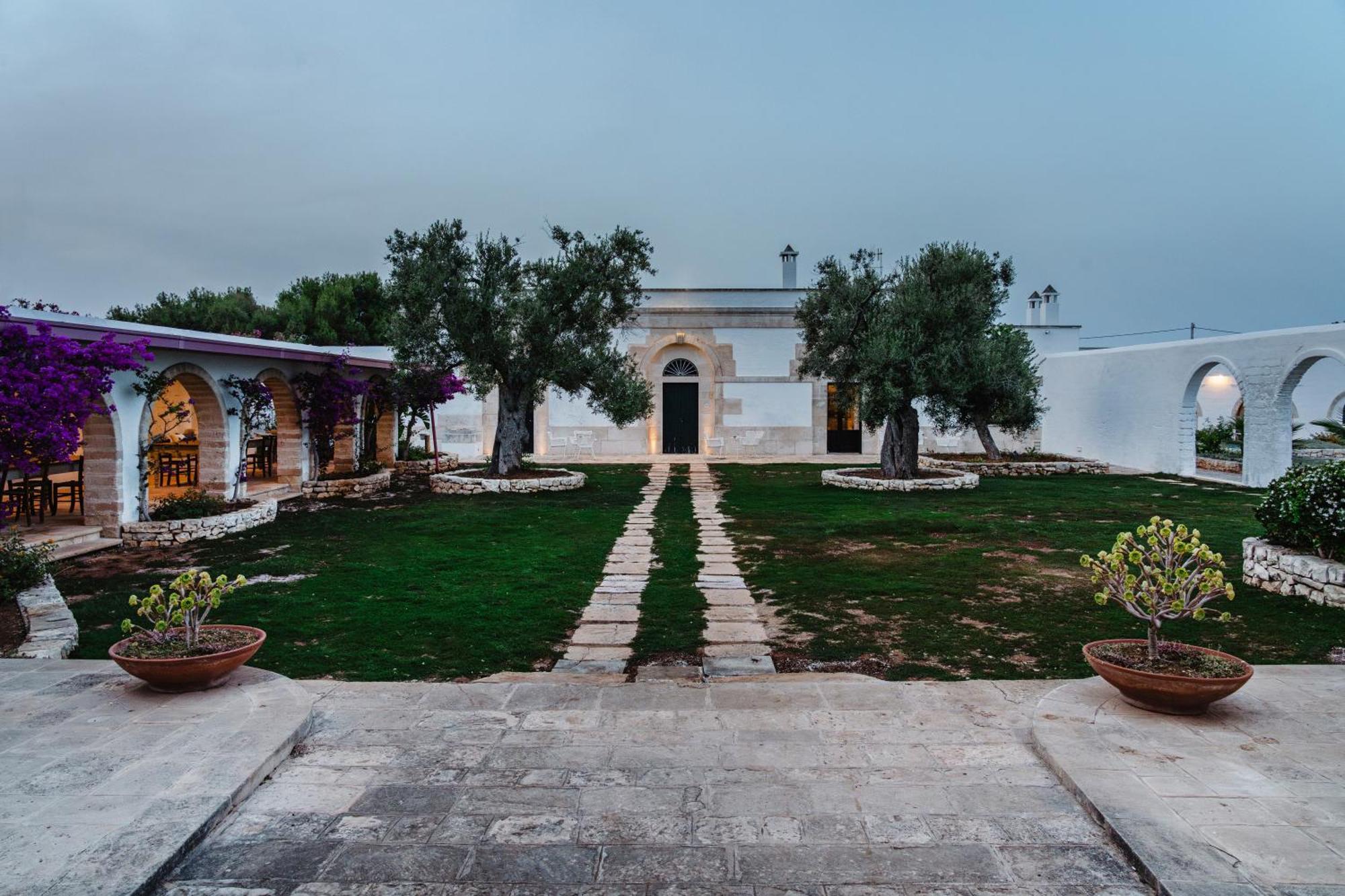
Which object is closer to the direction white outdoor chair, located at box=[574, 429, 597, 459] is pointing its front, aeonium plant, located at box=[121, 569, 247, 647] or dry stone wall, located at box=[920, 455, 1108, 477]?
the aeonium plant

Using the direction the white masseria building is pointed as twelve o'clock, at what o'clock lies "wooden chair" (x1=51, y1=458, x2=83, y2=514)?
The wooden chair is roughly at 1 o'clock from the white masseria building.

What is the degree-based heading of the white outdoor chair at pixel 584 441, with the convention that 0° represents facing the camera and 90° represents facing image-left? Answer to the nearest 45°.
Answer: approximately 0°

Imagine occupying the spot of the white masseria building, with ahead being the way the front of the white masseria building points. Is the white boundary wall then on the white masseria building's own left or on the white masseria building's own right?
on the white masseria building's own left

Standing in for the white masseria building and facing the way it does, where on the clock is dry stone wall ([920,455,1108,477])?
The dry stone wall is roughly at 10 o'clock from the white masseria building.
